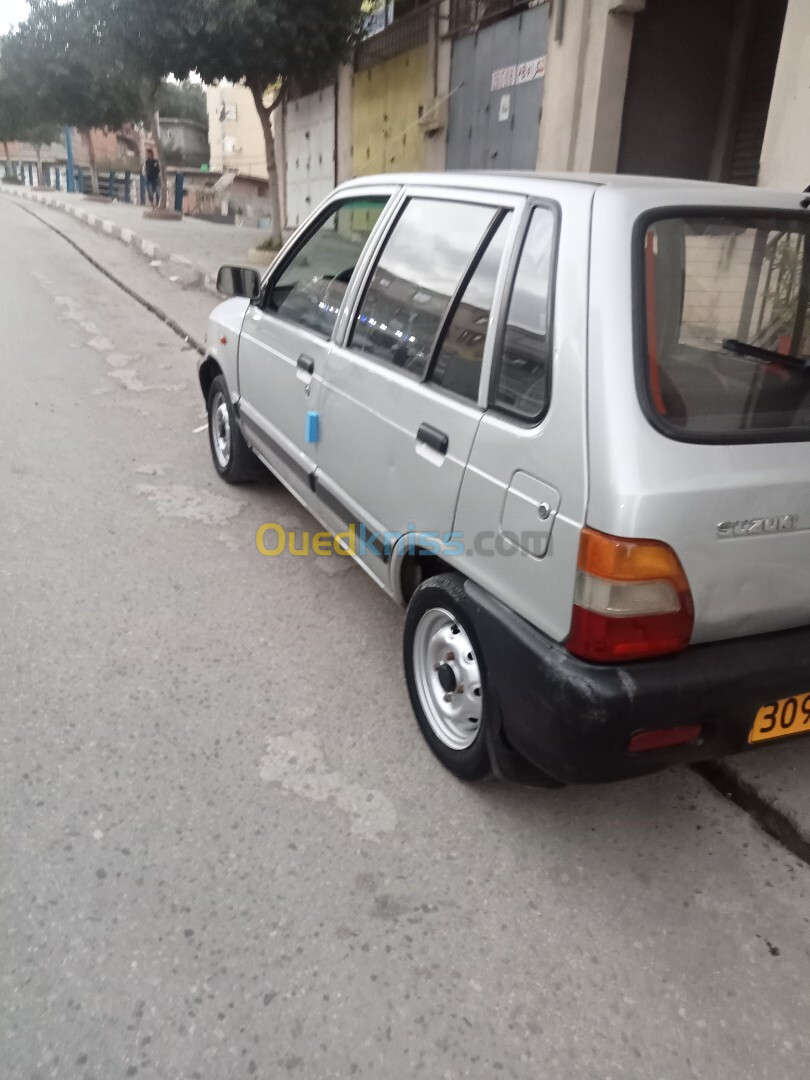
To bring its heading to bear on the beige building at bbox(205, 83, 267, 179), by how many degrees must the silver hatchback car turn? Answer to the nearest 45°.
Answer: approximately 45° to its right

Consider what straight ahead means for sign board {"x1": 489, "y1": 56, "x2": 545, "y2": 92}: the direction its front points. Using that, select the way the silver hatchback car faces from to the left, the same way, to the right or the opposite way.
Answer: to the right

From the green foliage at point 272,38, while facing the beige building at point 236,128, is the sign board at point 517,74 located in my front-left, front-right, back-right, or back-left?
back-right

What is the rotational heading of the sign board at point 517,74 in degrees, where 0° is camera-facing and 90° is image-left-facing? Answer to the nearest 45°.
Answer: approximately 45°

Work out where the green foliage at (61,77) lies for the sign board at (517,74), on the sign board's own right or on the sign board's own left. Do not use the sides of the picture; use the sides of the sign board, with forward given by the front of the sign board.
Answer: on the sign board's own right

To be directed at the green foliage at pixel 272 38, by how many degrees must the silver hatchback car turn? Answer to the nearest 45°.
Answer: approximately 45° to its right

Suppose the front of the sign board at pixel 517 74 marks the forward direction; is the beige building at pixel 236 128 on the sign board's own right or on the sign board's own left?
on the sign board's own right

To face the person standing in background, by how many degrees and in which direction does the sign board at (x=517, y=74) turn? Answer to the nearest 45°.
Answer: approximately 90° to its right

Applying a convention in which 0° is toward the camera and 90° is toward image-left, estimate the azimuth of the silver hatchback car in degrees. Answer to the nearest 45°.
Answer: approximately 135°
